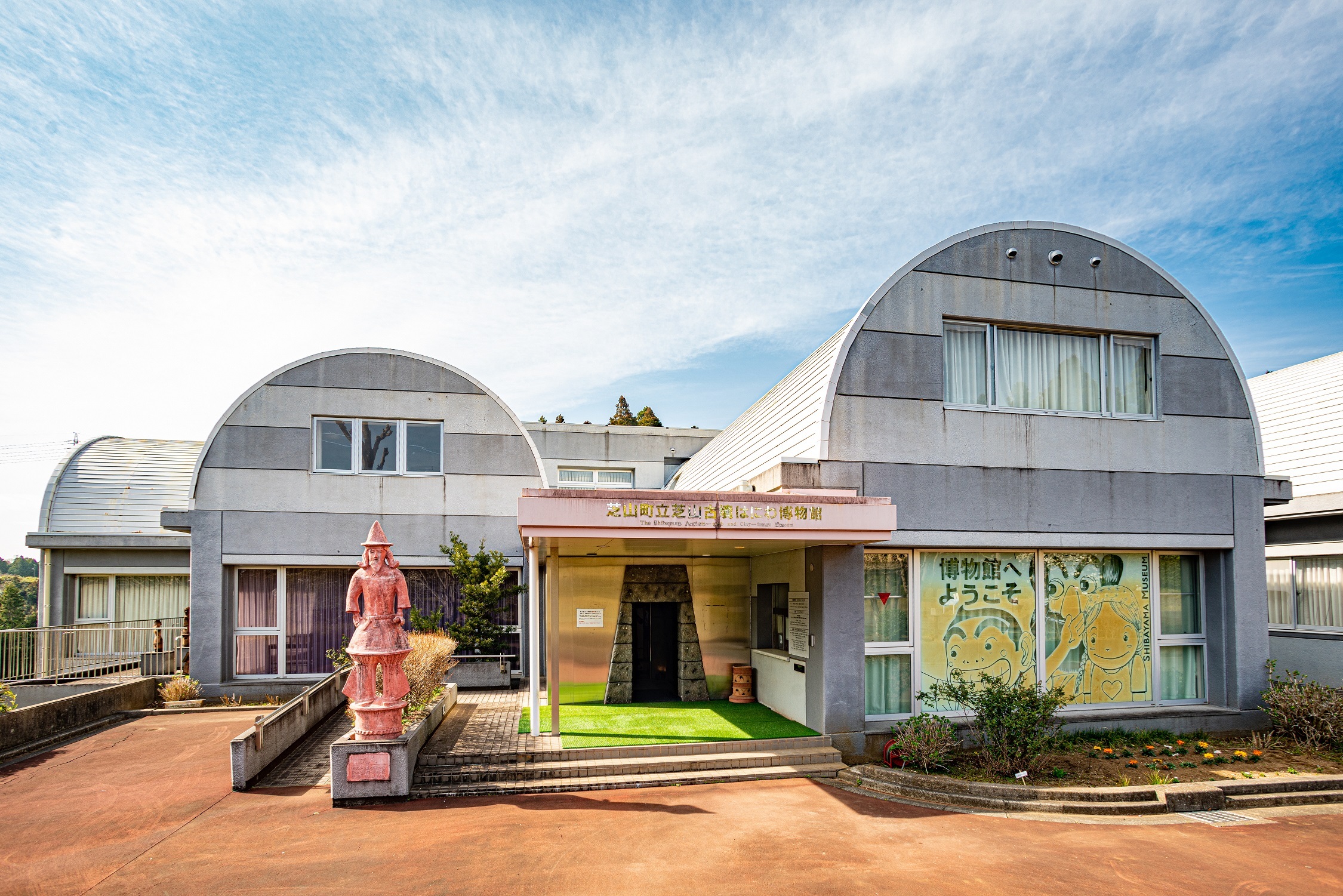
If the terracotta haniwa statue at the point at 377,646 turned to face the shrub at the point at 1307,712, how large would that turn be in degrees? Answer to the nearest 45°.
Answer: approximately 90° to its left

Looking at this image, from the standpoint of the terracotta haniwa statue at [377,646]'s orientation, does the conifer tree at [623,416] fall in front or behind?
behind

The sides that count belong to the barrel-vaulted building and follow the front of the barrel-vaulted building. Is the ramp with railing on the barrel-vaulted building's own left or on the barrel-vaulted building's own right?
on the barrel-vaulted building's own right

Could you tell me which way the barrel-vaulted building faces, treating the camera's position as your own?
facing the viewer

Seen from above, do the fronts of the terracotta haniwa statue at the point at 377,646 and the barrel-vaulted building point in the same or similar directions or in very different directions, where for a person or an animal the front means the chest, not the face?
same or similar directions

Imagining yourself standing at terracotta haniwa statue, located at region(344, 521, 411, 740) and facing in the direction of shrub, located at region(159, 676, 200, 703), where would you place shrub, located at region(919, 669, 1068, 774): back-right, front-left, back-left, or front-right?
back-right

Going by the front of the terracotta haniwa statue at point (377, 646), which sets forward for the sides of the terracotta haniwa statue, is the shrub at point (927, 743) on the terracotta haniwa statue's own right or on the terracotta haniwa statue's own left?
on the terracotta haniwa statue's own left

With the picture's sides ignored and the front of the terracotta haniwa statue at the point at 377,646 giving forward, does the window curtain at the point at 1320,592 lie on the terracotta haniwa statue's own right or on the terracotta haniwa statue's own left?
on the terracotta haniwa statue's own left

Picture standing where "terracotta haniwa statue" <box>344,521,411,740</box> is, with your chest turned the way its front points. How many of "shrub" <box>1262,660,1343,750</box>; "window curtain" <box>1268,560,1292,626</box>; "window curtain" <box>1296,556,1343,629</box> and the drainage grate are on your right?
0

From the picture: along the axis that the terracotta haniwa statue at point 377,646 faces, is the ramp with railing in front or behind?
behind

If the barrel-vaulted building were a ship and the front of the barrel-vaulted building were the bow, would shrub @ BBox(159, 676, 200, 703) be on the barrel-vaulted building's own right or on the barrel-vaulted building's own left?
on the barrel-vaulted building's own right

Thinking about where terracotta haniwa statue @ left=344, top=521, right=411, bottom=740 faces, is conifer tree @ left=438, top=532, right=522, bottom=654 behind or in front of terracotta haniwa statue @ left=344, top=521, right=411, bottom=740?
behind

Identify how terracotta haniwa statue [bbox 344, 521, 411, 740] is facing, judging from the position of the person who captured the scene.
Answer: facing the viewer

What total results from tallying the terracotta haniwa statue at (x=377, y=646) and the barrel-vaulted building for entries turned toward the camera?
2

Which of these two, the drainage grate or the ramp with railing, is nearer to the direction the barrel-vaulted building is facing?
the drainage grate

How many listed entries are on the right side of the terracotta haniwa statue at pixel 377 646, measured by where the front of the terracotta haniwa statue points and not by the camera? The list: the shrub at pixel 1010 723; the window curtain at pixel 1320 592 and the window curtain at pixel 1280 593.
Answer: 0
